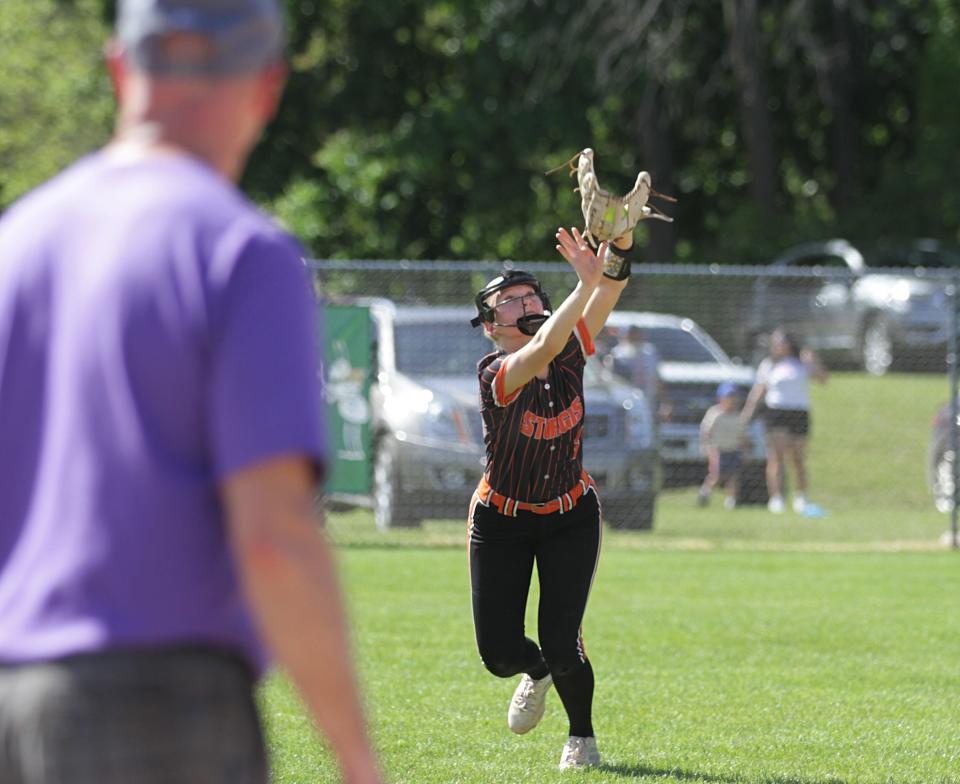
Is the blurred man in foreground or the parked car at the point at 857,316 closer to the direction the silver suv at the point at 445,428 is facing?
the blurred man in foreground

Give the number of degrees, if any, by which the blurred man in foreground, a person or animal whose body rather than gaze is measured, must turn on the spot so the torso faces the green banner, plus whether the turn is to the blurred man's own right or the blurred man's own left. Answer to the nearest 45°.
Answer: approximately 45° to the blurred man's own left

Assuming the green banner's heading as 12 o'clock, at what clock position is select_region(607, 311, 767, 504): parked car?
The parked car is roughly at 8 o'clock from the green banner.

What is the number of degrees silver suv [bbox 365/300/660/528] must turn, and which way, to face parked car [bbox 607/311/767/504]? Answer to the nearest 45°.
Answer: approximately 90° to its left

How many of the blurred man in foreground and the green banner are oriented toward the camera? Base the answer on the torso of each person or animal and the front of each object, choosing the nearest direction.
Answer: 1

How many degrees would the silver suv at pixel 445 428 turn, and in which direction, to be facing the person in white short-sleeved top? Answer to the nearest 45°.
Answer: approximately 90° to its left

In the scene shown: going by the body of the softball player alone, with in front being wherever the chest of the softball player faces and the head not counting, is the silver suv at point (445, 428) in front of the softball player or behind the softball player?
behind

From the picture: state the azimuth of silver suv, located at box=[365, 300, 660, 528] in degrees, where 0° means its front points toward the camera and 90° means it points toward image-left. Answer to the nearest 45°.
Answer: approximately 315°

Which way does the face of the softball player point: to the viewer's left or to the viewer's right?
to the viewer's right

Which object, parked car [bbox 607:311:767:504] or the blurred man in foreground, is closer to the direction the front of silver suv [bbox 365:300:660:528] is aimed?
the blurred man in foreground

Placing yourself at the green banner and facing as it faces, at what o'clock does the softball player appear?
The softball player is roughly at 12 o'clock from the green banner.

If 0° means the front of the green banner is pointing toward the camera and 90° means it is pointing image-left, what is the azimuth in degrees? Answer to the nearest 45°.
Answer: approximately 0°
